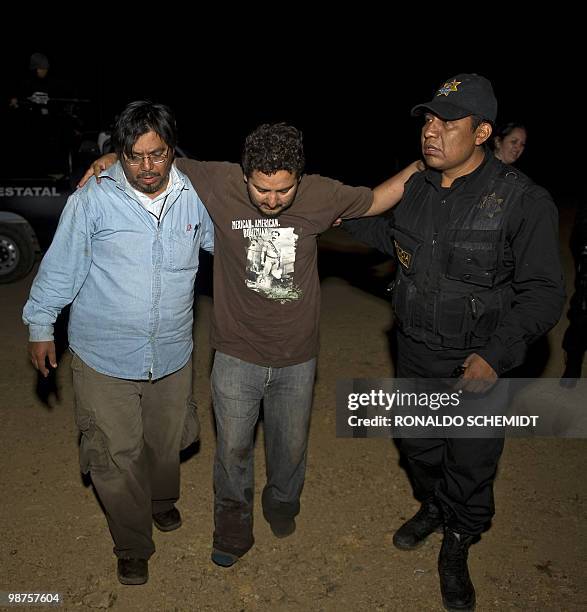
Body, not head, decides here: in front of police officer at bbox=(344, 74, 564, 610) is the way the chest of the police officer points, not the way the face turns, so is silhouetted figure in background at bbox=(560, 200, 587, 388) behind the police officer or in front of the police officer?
behind

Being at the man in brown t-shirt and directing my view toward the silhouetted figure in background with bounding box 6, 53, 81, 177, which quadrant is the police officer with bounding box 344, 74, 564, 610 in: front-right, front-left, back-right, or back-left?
back-right

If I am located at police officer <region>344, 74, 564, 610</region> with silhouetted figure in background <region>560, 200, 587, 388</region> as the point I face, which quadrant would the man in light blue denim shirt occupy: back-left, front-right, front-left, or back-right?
back-left

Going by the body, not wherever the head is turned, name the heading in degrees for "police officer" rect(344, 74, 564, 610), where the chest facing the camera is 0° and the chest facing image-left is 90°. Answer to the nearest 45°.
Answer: approximately 45°

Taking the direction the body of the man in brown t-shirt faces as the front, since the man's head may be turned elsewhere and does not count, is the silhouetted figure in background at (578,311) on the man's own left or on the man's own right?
on the man's own left

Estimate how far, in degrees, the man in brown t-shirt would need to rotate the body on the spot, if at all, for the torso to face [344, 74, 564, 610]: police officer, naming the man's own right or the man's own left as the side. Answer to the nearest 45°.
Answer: approximately 90° to the man's own left

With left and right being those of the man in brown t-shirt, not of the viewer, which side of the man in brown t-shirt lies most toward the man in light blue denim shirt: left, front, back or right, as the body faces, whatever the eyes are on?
right
